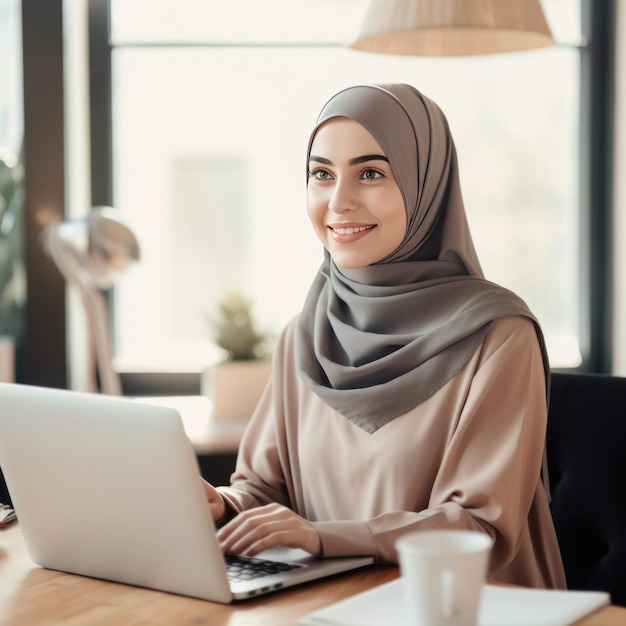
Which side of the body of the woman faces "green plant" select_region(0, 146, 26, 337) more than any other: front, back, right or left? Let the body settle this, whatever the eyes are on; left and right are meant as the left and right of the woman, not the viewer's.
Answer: right

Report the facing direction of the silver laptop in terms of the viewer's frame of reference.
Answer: facing away from the viewer and to the right of the viewer

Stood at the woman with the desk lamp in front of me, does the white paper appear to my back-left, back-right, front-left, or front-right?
back-left

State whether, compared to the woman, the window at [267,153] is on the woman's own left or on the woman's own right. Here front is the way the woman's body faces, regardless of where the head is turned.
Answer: on the woman's own right

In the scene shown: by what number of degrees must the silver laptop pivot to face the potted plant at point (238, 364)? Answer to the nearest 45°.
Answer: approximately 45° to its left

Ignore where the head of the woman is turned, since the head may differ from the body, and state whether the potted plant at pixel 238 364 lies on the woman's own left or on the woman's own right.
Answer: on the woman's own right

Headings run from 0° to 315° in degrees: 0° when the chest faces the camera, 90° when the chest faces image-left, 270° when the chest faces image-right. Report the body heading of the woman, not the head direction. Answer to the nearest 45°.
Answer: approximately 45°

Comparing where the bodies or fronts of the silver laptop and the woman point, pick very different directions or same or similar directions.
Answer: very different directions
